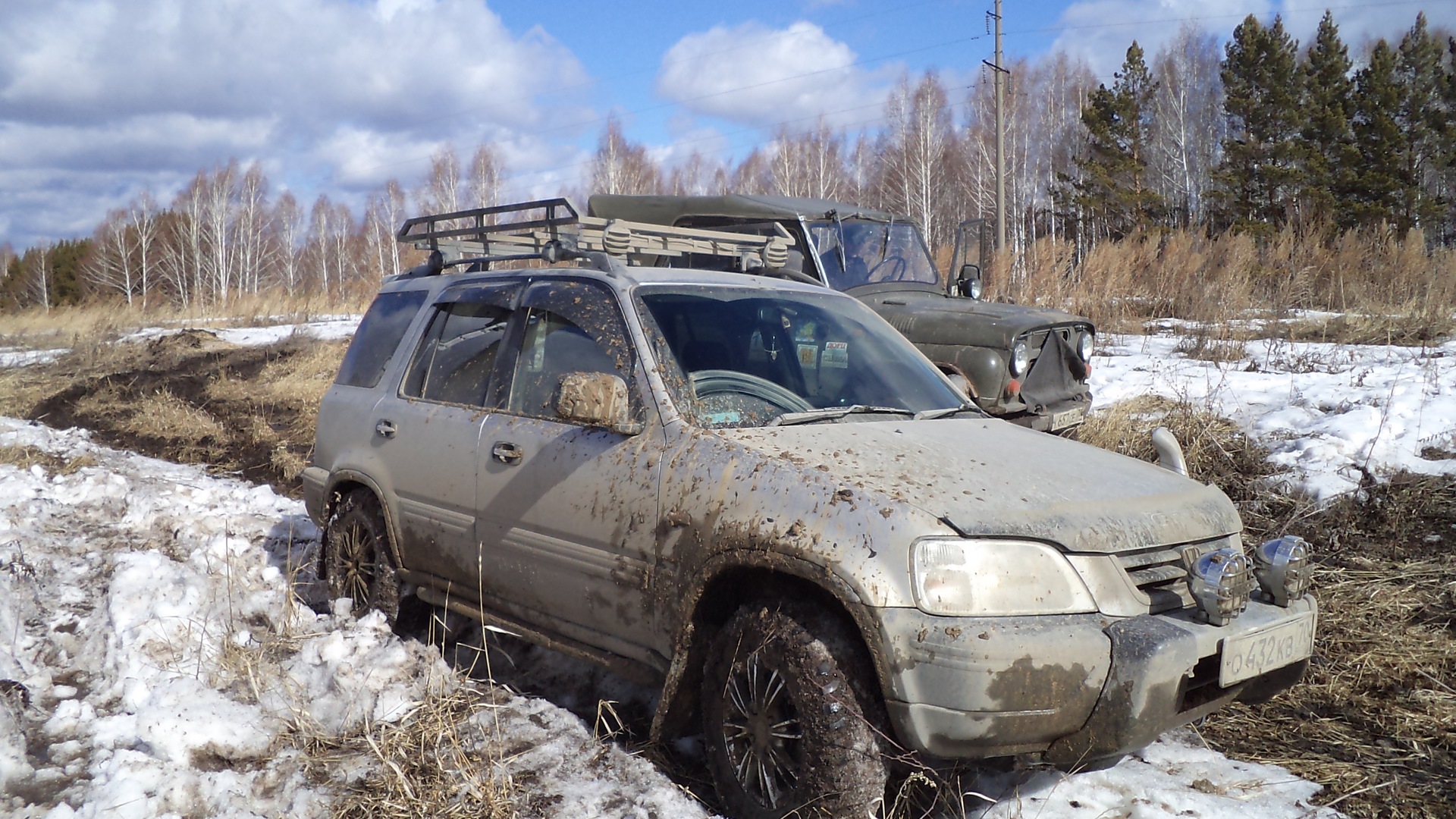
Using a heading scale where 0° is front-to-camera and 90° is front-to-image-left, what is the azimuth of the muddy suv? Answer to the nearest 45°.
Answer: approximately 315°

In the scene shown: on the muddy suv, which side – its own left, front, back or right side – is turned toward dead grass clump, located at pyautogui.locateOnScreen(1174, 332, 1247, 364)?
left

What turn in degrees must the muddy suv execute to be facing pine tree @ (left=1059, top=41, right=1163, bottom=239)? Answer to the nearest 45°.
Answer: approximately 135° to its left

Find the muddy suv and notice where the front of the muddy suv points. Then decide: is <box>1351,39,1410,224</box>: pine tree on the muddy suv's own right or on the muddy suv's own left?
on the muddy suv's own left

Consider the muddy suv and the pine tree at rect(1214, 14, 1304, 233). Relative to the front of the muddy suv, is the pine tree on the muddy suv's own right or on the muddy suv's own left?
on the muddy suv's own left

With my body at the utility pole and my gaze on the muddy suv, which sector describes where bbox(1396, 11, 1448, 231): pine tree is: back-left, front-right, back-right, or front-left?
back-left

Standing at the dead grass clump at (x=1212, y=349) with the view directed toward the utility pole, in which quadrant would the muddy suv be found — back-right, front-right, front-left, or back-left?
back-left

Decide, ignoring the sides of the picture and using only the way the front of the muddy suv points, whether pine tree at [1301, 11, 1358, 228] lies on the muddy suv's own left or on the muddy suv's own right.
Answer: on the muddy suv's own left
